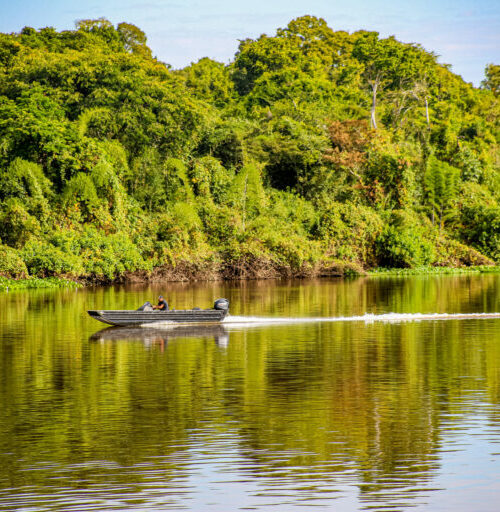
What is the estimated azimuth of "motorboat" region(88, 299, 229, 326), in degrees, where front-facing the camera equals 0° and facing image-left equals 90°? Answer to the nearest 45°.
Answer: approximately 90°
